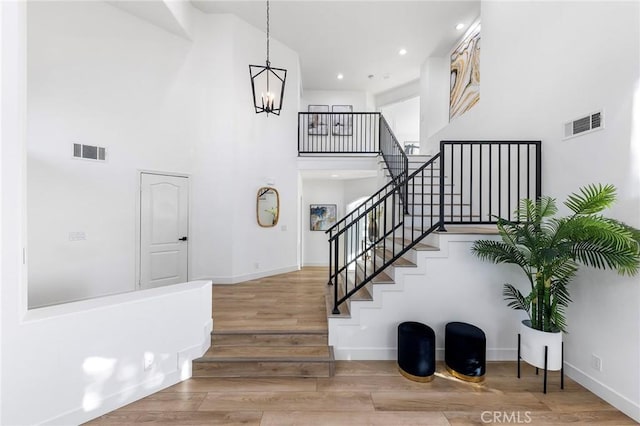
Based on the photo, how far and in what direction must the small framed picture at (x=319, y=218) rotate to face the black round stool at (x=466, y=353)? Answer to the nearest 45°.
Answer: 0° — it already faces it

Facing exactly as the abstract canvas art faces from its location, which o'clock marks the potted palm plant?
The potted palm plant is roughly at 10 o'clock from the abstract canvas art.

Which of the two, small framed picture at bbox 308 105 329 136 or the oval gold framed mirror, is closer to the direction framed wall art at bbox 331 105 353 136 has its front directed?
the oval gold framed mirror

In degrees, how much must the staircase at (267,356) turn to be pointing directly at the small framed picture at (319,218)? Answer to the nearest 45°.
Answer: approximately 180°

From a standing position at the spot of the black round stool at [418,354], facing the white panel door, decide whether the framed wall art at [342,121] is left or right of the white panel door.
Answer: right

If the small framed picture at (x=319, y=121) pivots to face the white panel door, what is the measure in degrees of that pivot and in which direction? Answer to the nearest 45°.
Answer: approximately 45° to its right

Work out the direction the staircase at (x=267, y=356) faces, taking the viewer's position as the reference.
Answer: facing the viewer

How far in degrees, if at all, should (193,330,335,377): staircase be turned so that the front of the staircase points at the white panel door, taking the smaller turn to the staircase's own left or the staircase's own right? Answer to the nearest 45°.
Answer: approximately 135° to the staircase's own right

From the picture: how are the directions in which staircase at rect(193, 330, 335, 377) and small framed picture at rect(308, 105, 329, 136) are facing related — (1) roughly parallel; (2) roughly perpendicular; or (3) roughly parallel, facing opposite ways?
roughly parallel

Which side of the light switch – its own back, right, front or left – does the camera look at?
front

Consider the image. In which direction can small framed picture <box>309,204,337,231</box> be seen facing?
toward the camera

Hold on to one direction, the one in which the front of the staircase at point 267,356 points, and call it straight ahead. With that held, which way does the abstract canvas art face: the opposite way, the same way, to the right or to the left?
to the right

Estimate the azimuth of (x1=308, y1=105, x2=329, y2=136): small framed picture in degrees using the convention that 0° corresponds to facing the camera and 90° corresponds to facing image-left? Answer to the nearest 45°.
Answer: approximately 0°
